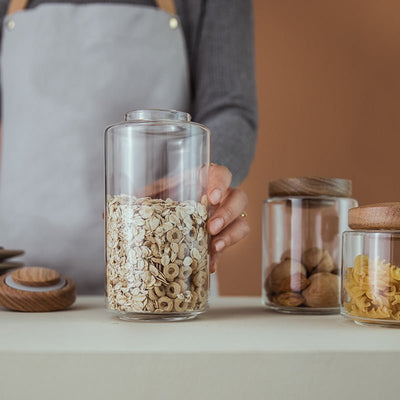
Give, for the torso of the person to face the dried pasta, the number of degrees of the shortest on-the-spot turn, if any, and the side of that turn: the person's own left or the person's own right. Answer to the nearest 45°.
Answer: approximately 45° to the person's own left

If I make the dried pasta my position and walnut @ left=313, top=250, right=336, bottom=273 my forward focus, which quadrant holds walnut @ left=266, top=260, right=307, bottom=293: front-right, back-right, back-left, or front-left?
front-left

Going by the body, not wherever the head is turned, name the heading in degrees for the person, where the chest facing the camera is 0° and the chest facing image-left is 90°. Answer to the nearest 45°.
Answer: approximately 0°
